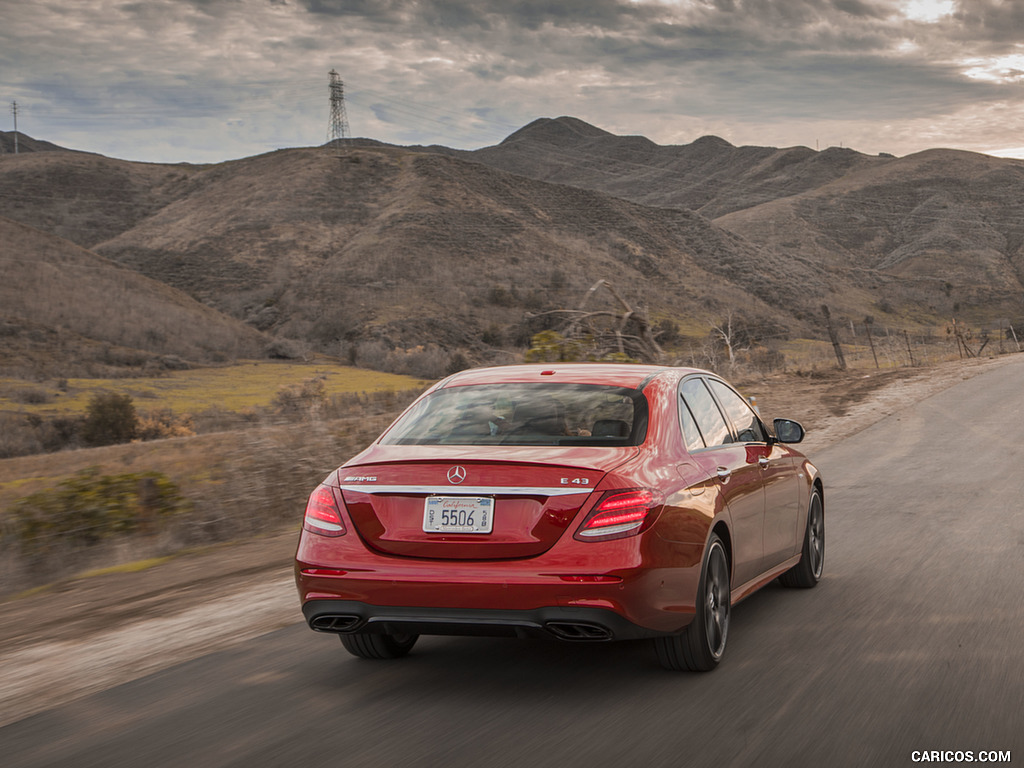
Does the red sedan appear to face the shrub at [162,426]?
no

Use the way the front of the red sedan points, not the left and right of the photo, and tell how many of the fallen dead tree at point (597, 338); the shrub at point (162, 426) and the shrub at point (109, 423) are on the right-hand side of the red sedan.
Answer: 0

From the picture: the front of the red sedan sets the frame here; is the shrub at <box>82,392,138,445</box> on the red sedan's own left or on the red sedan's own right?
on the red sedan's own left

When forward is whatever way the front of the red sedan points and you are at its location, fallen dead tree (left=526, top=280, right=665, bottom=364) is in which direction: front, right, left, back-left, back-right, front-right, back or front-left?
front-left

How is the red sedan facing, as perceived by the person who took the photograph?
facing away from the viewer and to the right of the viewer

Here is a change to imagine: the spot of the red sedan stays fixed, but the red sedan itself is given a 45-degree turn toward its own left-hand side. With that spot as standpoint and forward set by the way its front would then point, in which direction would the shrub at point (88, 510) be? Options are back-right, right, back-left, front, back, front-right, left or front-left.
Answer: front-left
